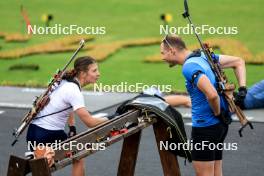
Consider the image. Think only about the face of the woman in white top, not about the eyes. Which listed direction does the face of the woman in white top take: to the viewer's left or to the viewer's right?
to the viewer's right

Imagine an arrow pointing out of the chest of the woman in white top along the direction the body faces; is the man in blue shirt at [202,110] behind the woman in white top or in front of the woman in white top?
in front

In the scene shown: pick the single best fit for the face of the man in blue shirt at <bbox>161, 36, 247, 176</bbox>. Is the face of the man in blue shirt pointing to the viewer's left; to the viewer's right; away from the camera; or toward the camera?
to the viewer's left

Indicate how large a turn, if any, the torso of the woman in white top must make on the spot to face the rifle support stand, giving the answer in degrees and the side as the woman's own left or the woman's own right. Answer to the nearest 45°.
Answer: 0° — they already face it

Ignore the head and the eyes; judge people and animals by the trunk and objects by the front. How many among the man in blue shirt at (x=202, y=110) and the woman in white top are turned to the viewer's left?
1

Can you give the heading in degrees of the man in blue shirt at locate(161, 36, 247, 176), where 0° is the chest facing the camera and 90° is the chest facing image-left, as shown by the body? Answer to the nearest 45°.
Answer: approximately 90°

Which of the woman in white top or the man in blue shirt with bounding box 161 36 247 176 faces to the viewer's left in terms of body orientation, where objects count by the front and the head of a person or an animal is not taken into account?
the man in blue shirt

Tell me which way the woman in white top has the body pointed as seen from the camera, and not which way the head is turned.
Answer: to the viewer's right

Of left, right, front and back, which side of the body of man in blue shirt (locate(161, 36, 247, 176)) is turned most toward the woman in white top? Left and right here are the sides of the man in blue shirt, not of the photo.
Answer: front

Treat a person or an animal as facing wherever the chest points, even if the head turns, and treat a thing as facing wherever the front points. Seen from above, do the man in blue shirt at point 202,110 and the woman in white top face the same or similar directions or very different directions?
very different directions

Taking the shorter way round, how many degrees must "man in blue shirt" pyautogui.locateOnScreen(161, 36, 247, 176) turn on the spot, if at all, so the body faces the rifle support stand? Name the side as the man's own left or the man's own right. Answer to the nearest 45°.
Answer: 0° — they already face it
